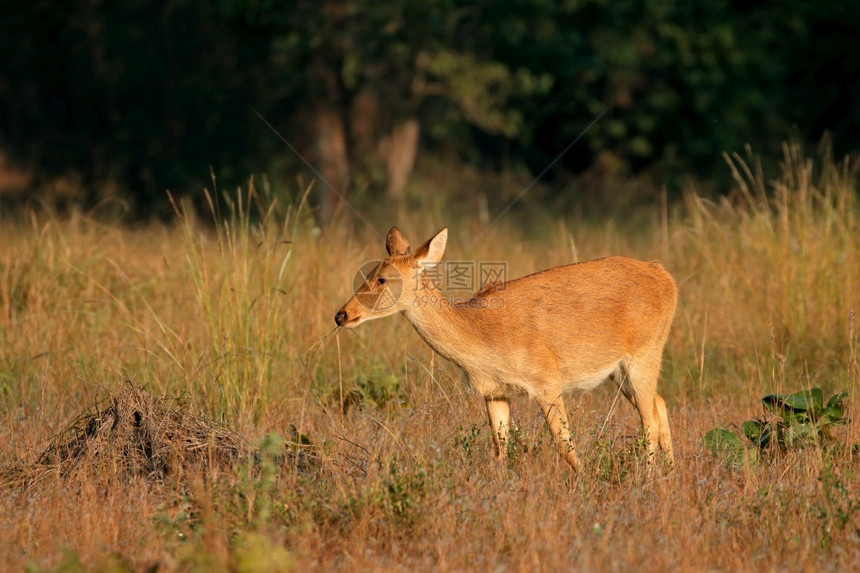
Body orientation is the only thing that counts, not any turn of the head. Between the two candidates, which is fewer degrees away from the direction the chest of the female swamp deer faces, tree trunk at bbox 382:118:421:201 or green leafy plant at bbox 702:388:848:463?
the tree trunk

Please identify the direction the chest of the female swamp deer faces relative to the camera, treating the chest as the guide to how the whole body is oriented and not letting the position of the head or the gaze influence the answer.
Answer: to the viewer's left

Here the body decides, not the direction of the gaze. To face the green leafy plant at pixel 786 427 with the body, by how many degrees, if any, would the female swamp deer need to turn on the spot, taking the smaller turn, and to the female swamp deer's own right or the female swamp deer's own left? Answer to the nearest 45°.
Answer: approximately 180°

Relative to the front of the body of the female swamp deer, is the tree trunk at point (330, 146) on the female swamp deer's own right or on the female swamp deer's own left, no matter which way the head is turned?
on the female swamp deer's own right

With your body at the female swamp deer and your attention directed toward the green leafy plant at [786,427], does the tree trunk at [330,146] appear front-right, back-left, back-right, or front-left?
back-left

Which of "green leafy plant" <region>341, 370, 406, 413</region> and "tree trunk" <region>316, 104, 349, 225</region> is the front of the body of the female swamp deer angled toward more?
the green leafy plant

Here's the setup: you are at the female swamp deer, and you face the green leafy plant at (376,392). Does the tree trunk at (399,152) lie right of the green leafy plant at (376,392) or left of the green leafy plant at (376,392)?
right

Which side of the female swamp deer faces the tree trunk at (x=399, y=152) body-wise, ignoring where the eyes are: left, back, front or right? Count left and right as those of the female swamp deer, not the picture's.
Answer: right

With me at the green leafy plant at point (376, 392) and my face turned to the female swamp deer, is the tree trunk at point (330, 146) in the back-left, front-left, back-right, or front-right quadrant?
back-left
